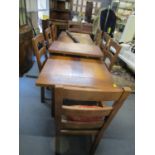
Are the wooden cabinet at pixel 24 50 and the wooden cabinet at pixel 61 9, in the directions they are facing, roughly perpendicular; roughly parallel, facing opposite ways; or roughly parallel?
roughly perpendicular

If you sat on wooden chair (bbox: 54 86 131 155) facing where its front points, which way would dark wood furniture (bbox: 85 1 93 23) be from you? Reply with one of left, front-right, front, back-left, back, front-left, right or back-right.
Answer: front

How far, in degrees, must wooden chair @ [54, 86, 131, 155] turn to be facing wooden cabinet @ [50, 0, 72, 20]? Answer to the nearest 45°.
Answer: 0° — it already faces it

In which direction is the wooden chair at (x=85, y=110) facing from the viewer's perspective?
away from the camera

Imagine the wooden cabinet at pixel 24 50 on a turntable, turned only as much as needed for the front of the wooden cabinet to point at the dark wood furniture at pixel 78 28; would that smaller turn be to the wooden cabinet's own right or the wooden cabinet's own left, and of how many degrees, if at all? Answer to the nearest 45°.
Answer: approximately 45° to the wooden cabinet's own left

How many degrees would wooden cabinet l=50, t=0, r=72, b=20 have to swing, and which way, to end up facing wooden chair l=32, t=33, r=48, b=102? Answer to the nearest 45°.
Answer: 0° — it already faces it

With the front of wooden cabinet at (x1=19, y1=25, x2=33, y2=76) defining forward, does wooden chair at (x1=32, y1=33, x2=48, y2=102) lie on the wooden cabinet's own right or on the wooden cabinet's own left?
on the wooden cabinet's own right

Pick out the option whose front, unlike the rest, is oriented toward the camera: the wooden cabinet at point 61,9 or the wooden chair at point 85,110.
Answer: the wooden cabinet

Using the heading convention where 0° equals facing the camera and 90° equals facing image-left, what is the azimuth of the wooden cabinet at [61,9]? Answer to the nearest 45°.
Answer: approximately 0°

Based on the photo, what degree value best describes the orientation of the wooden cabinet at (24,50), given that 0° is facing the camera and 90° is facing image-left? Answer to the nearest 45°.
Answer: approximately 270°

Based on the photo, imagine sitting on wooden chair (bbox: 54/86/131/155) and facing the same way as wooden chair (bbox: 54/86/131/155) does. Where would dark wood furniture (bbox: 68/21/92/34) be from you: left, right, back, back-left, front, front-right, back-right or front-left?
front

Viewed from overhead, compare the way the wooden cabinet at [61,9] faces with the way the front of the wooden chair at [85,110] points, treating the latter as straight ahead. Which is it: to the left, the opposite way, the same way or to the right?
the opposite way
